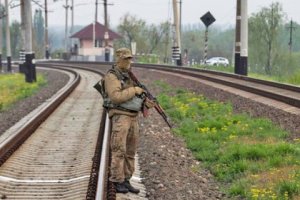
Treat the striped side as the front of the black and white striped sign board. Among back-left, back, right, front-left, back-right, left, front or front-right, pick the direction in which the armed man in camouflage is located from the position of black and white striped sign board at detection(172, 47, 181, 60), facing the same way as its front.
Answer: front

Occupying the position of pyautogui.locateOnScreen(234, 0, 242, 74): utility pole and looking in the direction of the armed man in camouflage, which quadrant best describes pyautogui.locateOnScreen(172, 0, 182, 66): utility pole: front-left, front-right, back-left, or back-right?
back-right
